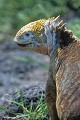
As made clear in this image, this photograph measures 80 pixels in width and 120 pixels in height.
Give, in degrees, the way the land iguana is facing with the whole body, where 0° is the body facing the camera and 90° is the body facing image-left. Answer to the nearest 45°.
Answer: approximately 90°

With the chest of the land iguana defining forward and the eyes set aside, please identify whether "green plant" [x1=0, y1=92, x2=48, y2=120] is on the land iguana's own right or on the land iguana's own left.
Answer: on the land iguana's own left
